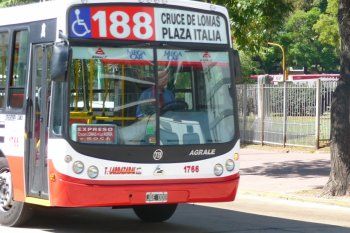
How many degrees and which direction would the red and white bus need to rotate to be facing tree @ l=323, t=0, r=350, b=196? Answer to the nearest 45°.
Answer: approximately 90° to its left

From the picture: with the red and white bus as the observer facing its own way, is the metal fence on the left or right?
on its left

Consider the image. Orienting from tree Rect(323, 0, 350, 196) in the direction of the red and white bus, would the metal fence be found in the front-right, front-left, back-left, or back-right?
back-right

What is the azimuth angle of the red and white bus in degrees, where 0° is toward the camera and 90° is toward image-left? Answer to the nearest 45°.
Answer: approximately 315°
